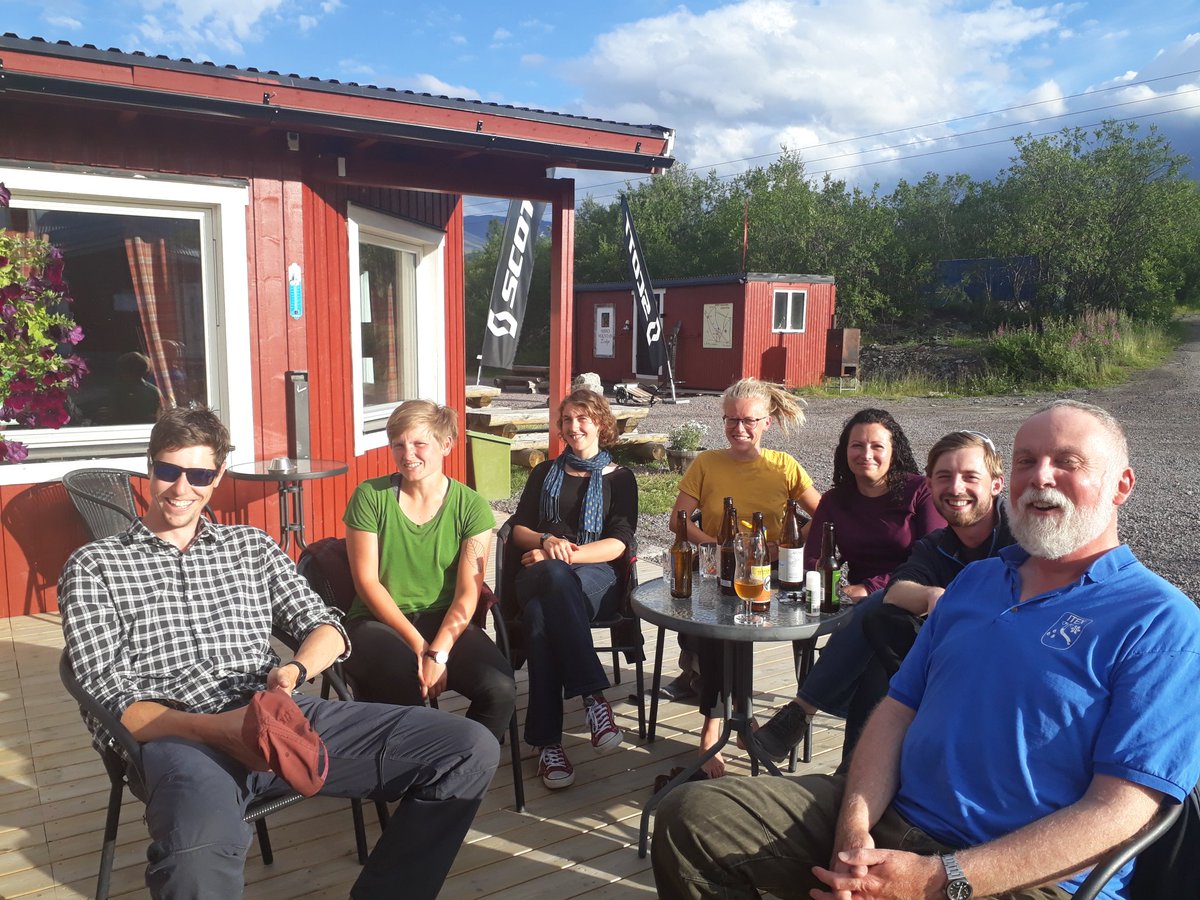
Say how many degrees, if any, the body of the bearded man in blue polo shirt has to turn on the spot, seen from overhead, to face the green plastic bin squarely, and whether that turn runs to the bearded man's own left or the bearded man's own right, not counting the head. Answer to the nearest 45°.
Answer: approximately 90° to the bearded man's own right

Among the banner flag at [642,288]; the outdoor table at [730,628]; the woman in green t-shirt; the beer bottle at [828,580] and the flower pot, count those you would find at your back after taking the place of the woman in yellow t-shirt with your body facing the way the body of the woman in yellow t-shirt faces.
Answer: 2

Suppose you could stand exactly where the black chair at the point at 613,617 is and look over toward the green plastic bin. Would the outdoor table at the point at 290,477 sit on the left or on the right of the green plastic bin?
left

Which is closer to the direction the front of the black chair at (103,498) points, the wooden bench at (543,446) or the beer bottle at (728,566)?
the beer bottle

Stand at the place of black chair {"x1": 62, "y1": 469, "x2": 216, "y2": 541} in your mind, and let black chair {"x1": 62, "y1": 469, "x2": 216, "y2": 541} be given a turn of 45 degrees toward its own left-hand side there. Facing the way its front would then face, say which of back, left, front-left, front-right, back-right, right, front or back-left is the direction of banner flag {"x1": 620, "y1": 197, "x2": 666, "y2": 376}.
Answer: front-left

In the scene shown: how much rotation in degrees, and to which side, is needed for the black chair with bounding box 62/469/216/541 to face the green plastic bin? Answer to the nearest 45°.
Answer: approximately 90° to its left

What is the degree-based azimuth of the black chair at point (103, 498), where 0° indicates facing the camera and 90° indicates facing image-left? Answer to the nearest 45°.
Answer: approximately 315°

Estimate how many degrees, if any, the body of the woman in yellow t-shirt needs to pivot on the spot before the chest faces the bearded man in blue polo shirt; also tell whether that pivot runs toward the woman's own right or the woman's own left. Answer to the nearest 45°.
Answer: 0° — they already face them

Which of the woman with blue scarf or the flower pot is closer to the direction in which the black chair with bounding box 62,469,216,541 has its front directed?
the woman with blue scarf

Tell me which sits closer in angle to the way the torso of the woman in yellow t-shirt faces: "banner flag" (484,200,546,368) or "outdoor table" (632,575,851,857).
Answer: the outdoor table

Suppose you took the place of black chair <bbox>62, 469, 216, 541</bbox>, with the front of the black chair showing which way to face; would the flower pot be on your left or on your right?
on your left
